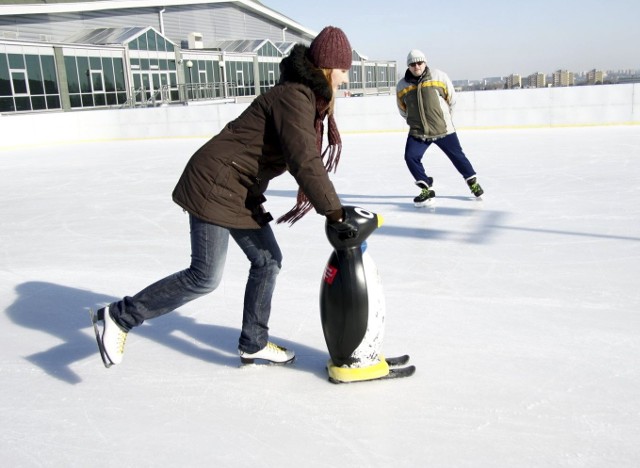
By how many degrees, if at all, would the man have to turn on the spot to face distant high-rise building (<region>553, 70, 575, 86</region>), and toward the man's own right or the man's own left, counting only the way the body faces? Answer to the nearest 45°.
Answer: approximately 180°

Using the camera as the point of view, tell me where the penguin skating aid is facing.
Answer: facing to the right of the viewer

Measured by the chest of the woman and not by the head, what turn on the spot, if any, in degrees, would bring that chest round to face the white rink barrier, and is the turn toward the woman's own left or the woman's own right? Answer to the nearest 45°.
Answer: approximately 90° to the woman's own left

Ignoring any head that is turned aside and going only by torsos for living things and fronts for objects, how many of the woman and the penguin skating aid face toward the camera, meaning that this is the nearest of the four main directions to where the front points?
0

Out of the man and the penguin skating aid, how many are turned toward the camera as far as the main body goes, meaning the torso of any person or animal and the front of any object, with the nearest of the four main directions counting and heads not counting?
1

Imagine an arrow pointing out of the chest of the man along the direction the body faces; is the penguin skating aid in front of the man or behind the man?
in front

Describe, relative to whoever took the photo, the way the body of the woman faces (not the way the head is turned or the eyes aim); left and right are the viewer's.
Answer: facing to the right of the viewer

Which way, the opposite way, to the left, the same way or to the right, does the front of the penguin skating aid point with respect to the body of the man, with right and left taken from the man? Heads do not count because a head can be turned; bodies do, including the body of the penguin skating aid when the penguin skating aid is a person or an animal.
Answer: to the left

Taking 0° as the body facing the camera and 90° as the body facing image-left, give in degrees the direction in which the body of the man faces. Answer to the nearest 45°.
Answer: approximately 0°

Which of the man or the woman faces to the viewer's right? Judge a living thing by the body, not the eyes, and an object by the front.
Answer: the woman

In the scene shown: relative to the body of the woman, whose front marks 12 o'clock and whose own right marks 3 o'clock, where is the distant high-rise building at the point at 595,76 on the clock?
The distant high-rise building is roughly at 10 o'clock from the woman.

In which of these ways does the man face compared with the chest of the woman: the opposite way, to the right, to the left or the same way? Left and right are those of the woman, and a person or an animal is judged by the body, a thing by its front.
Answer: to the right

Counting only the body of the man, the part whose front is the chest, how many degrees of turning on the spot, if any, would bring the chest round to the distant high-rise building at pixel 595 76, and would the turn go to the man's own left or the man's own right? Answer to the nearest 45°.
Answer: approximately 180°

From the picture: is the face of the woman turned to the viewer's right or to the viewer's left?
to the viewer's right

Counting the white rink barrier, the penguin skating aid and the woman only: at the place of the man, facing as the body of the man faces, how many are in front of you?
2
